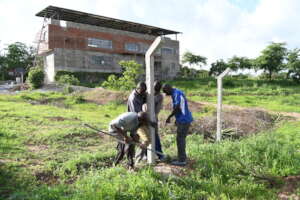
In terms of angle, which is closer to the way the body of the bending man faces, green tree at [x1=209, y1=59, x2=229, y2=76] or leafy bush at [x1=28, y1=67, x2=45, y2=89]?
the green tree

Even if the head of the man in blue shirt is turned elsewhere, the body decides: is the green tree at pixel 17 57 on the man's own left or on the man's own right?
on the man's own right

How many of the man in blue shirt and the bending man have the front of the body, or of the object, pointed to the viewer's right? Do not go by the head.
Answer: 1

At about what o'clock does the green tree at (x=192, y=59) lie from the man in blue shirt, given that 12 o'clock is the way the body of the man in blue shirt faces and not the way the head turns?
The green tree is roughly at 3 o'clock from the man in blue shirt.

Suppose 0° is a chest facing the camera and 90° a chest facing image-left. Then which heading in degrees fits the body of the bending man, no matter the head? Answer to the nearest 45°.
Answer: approximately 270°

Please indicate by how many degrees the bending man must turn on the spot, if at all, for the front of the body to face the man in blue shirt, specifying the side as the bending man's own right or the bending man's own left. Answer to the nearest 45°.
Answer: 0° — they already face them

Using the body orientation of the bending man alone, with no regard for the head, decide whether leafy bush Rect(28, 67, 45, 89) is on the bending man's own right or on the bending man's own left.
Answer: on the bending man's own left

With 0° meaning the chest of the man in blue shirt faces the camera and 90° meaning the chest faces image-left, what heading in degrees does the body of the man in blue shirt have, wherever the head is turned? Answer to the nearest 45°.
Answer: approximately 90°

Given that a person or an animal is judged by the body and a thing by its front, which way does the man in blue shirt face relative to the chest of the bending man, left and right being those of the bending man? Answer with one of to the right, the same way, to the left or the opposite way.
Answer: the opposite way

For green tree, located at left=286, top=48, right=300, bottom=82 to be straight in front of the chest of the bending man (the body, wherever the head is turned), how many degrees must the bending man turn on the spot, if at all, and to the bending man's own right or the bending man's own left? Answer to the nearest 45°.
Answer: approximately 45° to the bending man's own left
